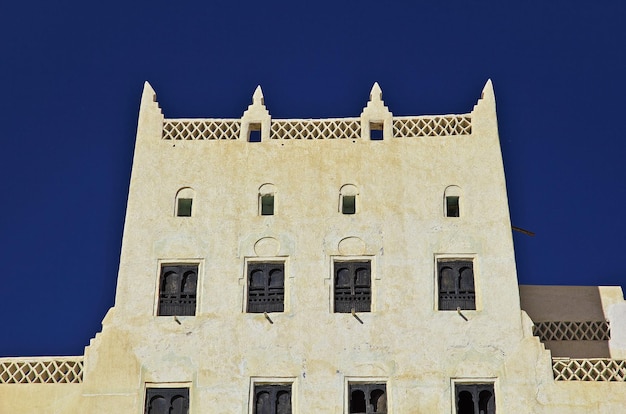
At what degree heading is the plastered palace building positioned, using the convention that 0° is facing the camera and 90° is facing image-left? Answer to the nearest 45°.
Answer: approximately 0°
